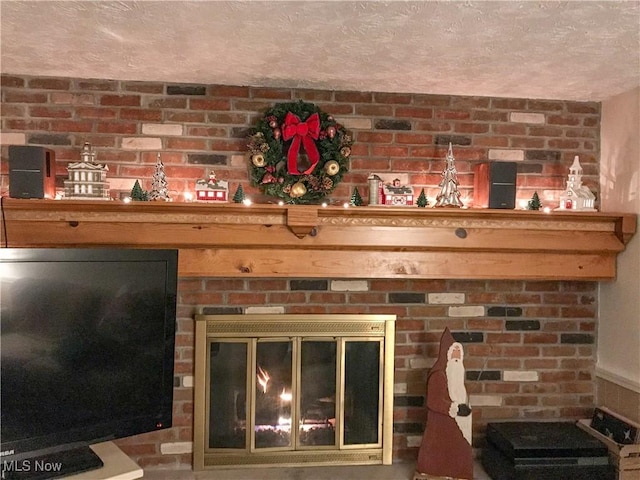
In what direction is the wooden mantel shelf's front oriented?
toward the camera

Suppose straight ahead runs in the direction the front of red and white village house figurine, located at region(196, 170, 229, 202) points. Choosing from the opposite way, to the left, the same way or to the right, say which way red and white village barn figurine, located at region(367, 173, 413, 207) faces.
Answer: the same way

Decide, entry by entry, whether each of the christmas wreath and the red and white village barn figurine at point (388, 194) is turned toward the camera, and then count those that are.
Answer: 2

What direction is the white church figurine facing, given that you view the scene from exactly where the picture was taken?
facing the viewer and to the left of the viewer

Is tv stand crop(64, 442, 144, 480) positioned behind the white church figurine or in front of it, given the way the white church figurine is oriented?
in front

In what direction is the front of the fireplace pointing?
toward the camera

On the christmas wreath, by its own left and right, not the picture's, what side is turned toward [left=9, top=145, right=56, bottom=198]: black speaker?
right

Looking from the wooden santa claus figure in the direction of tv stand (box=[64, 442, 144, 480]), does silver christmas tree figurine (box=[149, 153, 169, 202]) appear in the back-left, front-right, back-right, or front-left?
front-right

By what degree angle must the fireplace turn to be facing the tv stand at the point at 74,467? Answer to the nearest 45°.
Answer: approximately 45° to its right

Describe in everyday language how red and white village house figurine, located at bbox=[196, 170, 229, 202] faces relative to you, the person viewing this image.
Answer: facing the viewer

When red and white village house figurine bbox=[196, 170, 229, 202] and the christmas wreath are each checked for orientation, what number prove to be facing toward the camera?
2

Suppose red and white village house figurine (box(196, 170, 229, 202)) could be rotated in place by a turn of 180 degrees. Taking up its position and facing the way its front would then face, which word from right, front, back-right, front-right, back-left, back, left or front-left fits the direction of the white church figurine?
right

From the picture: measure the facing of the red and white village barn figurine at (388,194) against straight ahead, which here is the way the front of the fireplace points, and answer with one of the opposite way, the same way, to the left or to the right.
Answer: the same way
